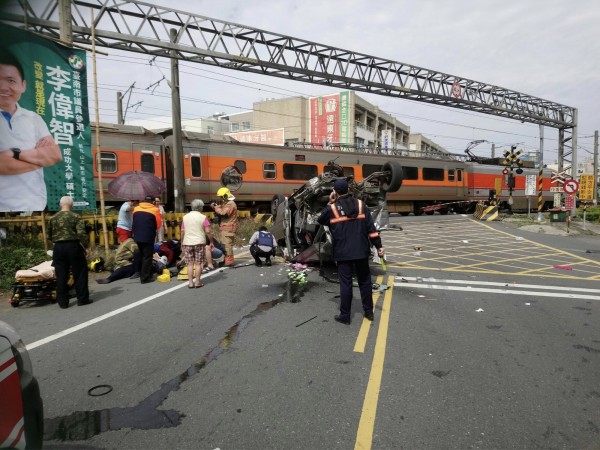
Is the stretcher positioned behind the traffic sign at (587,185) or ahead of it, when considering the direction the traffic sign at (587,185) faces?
ahead

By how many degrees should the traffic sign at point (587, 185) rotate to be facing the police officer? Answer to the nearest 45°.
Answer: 0° — it already faces them

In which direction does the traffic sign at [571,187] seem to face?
toward the camera

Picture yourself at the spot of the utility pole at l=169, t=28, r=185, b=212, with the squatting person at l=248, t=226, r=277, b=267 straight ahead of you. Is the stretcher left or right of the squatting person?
right

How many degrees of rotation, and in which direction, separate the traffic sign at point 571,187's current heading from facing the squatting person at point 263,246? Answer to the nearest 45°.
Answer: approximately 45° to its right

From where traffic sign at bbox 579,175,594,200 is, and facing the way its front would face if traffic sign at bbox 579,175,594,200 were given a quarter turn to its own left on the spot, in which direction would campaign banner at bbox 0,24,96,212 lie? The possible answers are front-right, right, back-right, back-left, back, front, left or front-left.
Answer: right

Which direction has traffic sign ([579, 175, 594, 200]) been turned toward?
toward the camera
